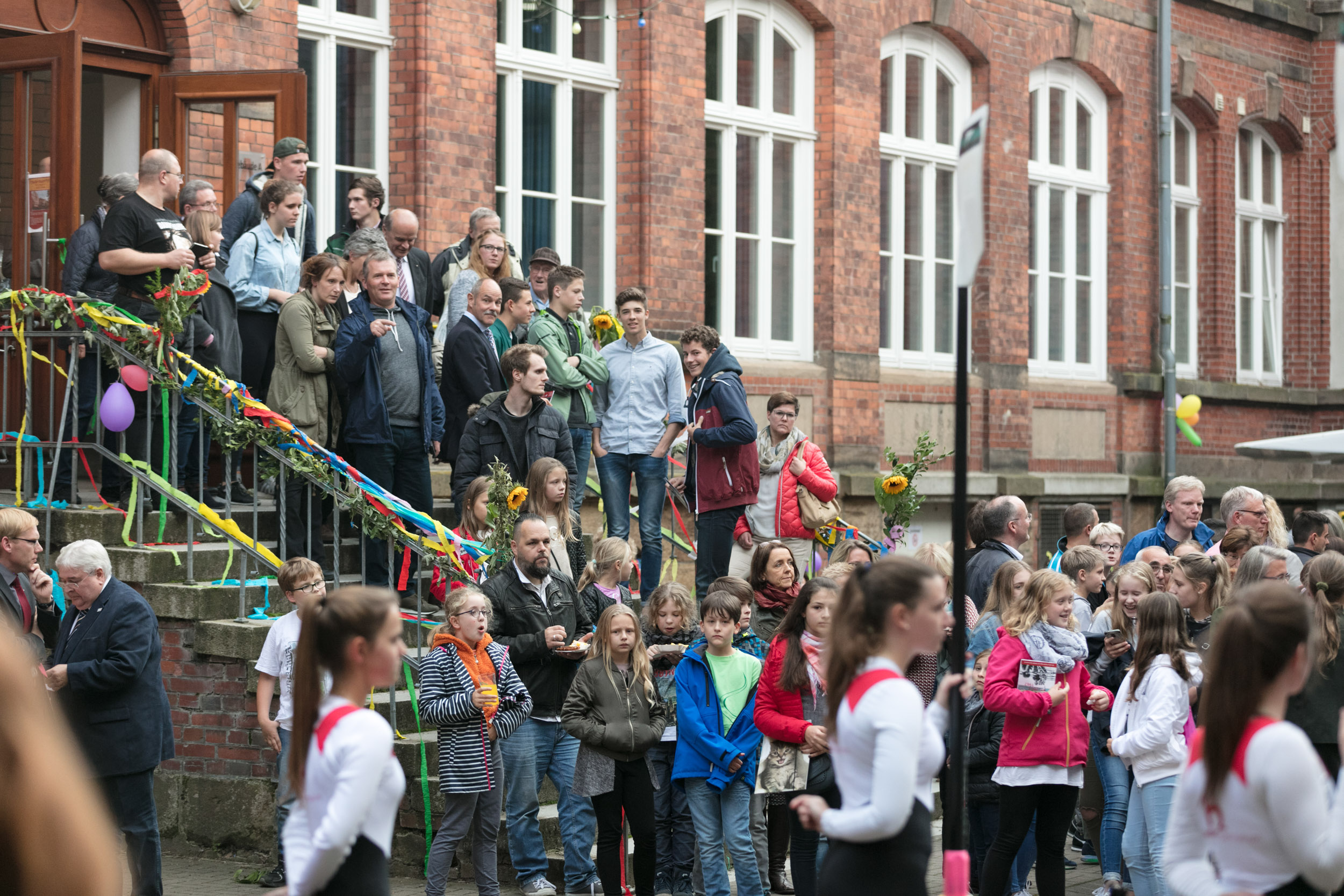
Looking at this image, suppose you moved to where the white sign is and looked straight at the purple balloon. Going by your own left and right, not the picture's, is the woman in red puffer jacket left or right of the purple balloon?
right

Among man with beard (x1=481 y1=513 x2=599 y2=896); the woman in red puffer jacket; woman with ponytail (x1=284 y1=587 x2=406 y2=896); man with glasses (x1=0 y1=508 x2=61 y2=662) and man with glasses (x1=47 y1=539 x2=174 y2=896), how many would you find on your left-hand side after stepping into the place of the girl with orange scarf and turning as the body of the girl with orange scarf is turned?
2

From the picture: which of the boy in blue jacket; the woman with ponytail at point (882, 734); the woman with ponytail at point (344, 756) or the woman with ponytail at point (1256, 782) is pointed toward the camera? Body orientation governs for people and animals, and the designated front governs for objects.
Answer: the boy in blue jacket

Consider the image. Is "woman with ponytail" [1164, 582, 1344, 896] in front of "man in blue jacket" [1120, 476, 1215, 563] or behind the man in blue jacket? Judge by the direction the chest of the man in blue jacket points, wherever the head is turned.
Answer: in front

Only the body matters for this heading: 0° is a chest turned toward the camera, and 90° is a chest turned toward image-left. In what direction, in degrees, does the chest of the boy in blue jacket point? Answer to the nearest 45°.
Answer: approximately 0°

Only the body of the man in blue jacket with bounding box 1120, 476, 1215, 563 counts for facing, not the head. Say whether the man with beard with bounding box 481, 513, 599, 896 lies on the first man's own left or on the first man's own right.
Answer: on the first man's own right

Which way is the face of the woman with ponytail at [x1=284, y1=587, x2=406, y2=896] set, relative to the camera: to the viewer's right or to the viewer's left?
to the viewer's right

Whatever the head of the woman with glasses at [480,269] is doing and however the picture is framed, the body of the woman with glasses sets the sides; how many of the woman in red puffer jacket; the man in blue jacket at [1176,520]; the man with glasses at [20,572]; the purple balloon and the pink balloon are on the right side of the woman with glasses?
3
